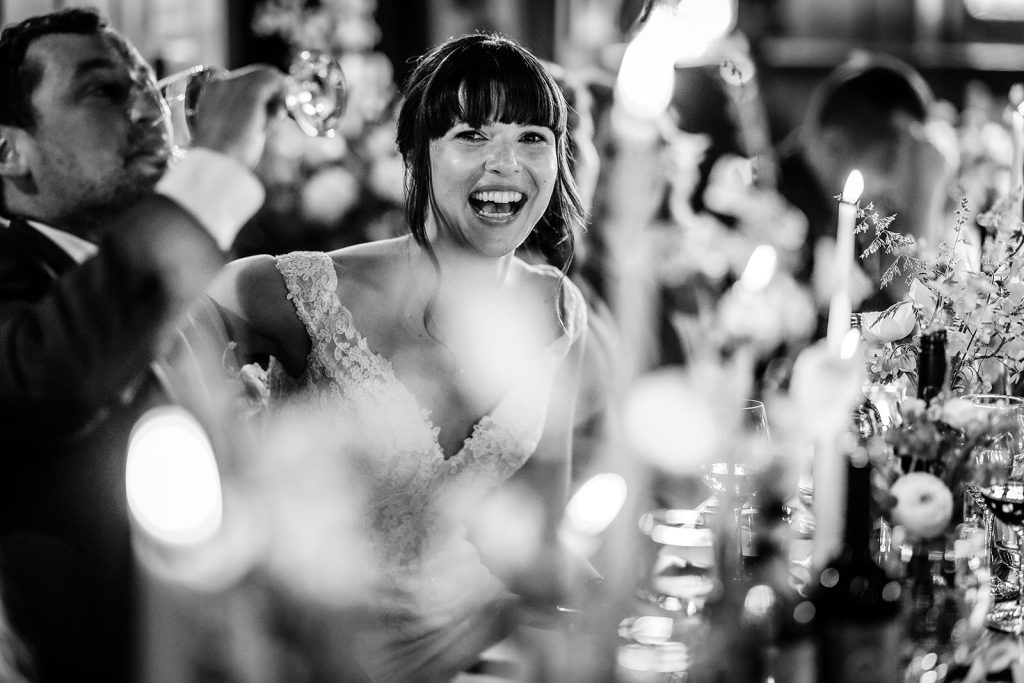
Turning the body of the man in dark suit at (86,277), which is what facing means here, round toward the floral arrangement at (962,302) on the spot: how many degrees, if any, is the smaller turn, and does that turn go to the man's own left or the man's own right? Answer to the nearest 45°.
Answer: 0° — they already face it

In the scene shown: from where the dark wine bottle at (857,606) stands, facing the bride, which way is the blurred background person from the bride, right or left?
right

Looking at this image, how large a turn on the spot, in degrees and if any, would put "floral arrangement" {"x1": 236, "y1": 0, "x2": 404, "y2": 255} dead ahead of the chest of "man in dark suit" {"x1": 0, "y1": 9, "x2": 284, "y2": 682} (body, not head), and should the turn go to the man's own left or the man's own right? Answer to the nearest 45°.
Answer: approximately 90° to the man's own left

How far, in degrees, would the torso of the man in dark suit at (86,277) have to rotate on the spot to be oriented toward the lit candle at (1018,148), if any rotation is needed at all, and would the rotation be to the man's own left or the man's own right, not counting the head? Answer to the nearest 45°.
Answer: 0° — they already face it

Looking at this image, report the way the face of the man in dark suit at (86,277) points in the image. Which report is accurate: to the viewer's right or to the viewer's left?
to the viewer's right

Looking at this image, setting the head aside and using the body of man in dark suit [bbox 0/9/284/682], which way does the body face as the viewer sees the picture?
to the viewer's right
